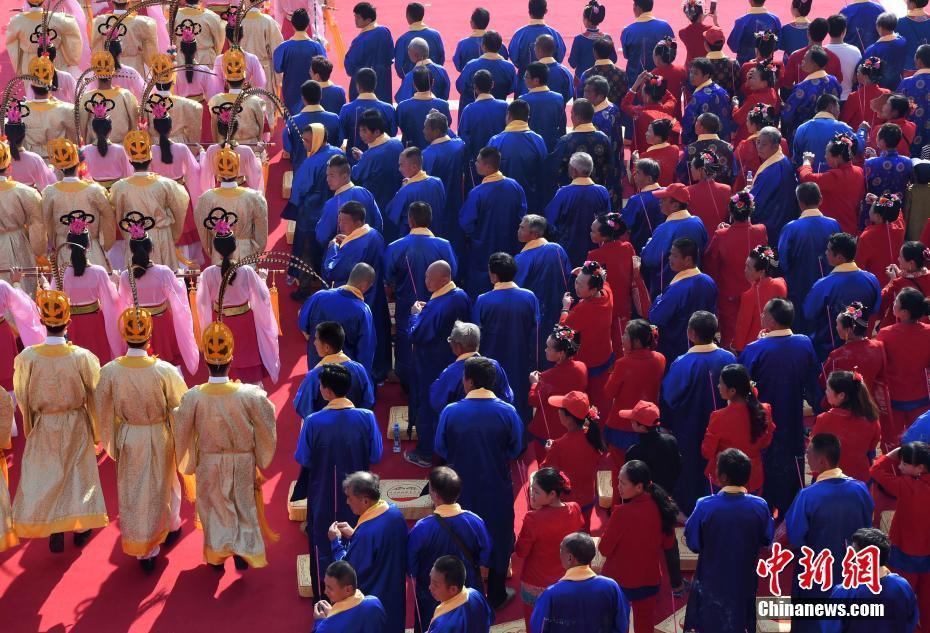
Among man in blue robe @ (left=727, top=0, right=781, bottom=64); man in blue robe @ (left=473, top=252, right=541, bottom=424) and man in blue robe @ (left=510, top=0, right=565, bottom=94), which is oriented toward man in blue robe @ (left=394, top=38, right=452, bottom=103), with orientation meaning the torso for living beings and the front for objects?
man in blue robe @ (left=473, top=252, right=541, bottom=424)

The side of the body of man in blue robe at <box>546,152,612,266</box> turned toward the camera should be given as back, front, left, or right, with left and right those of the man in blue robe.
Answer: back

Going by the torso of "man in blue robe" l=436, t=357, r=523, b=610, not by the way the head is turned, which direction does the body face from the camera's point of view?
away from the camera

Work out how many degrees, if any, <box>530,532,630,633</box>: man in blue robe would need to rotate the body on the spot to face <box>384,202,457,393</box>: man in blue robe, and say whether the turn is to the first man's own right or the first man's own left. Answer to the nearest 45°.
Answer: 0° — they already face them

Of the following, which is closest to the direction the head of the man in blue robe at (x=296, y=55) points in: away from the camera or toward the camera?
away from the camera

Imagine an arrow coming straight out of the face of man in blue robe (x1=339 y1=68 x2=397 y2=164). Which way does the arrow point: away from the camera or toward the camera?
away from the camera

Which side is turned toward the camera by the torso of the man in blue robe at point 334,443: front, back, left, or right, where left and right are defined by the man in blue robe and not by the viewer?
back

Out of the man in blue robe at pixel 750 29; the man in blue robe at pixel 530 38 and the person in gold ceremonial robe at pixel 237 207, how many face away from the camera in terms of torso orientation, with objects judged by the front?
3

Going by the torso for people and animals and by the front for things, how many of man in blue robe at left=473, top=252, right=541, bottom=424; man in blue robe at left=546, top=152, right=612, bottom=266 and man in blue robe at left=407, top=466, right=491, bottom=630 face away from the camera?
3

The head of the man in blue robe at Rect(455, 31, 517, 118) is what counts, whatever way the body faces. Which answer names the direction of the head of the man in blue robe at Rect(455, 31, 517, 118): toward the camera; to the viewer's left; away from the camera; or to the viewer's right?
away from the camera

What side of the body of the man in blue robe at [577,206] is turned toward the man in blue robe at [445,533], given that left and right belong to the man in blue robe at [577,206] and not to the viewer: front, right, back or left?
back

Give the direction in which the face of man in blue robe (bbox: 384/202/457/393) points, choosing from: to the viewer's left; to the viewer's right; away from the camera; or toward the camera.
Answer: away from the camera

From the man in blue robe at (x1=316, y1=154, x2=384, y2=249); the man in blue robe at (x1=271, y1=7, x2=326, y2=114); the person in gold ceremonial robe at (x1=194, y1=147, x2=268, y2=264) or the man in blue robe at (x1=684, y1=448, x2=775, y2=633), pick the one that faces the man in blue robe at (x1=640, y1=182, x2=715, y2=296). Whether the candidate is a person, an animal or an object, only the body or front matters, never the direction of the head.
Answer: the man in blue robe at (x1=684, y1=448, x2=775, y2=633)

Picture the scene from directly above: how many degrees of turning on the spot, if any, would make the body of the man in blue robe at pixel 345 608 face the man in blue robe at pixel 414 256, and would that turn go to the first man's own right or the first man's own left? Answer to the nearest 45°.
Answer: approximately 45° to the first man's own right

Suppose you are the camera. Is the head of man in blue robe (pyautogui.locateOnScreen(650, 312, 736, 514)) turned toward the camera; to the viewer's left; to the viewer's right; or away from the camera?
away from the camera

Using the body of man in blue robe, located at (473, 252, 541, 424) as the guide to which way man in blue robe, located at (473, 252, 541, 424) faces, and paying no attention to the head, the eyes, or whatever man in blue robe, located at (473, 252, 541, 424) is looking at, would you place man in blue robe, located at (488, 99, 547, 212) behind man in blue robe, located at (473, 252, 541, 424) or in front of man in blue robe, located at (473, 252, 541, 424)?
in front

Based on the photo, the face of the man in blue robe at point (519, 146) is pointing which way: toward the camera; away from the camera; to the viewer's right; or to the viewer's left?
away from the camera
